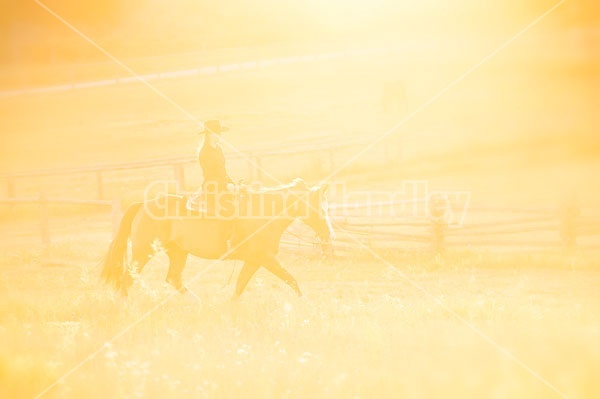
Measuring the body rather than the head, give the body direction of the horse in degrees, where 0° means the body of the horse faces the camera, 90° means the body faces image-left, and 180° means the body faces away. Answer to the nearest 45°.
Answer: approximately 270°

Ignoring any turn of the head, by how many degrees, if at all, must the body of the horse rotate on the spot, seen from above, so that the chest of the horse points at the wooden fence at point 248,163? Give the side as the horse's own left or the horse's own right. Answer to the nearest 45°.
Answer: approximately 90° to the horse's own left

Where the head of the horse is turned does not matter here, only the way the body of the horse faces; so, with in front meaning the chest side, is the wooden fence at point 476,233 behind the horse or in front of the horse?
in front
